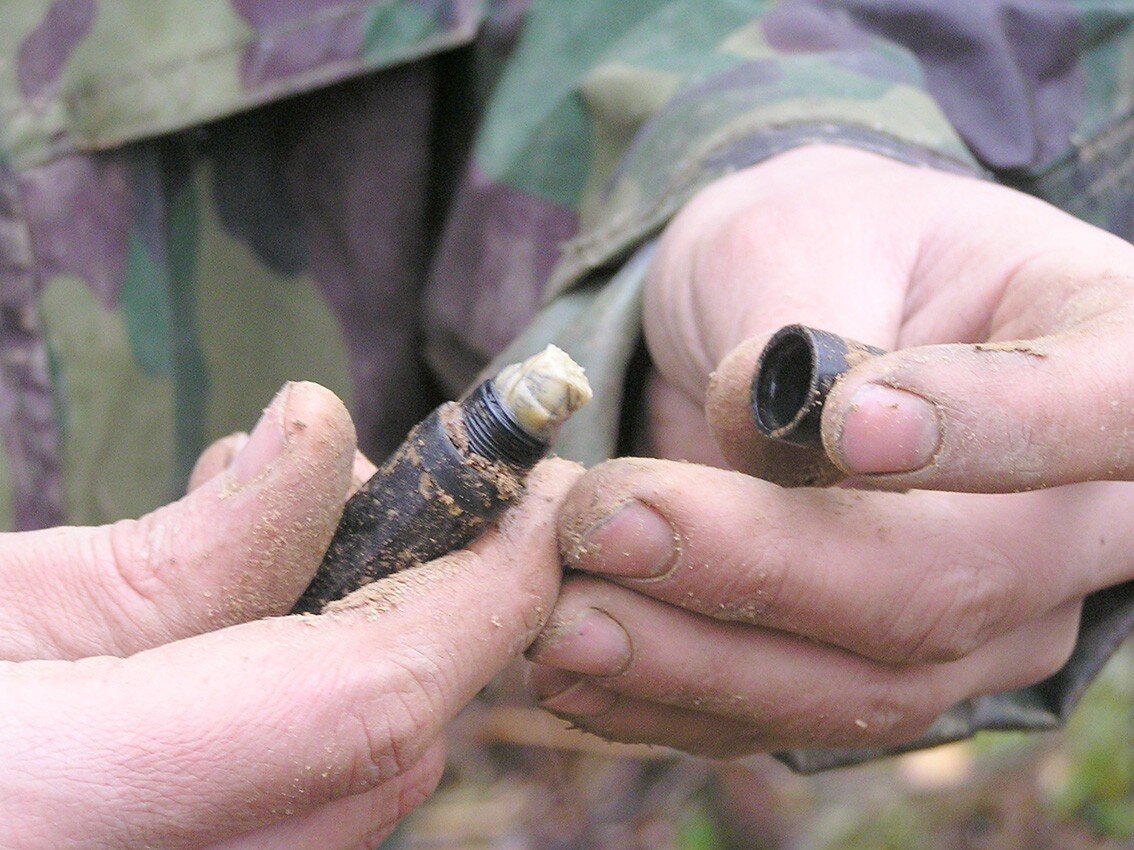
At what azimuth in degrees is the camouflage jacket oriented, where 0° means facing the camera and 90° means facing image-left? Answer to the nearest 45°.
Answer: approximately 0°
